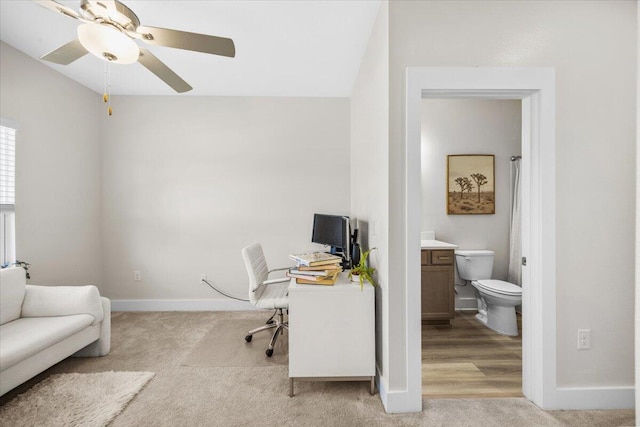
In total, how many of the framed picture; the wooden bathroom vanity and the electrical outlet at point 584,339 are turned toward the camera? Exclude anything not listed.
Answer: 3

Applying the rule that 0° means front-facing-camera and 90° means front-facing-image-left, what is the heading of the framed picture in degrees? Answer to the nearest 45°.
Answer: approximately 0°

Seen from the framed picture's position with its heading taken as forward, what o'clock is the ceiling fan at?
The ceiling fan is roughly at 1 o'clock from the framed picture.

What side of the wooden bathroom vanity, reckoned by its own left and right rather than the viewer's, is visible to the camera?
front

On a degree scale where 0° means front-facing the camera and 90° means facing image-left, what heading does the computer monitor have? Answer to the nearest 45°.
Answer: approximately 45°

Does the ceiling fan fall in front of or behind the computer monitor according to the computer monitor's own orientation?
in front

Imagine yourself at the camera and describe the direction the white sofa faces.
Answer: facing the viewer and to the right of the viewer

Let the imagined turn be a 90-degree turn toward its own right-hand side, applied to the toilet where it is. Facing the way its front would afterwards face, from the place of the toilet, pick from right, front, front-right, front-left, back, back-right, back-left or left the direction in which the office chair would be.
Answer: front

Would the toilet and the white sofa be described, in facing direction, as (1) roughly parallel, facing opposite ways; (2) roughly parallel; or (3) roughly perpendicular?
roughly perpendicular

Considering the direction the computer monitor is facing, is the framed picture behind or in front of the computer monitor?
behind
